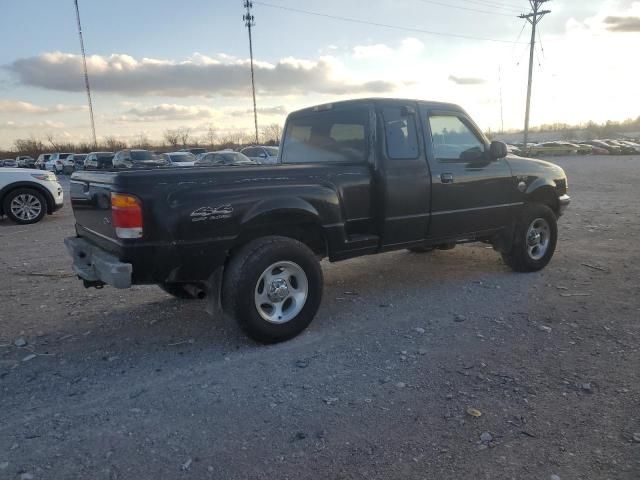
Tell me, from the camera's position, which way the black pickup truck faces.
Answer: facing away from the viewer and to the right of the viewer

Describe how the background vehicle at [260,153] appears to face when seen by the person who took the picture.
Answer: facing the viewer and to the right of the viewer

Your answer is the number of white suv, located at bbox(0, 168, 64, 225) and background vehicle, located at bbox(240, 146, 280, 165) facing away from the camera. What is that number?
0

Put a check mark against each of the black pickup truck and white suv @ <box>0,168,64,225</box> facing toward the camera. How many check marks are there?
0

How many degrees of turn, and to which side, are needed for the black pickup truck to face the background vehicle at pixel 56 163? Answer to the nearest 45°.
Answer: approximately 90° to its left

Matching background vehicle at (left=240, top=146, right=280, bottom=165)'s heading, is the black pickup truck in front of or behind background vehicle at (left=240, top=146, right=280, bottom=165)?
in front

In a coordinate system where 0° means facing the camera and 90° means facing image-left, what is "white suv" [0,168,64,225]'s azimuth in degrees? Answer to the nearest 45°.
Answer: approximately 270°

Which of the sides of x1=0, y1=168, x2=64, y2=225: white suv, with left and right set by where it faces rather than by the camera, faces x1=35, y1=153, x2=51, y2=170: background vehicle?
left

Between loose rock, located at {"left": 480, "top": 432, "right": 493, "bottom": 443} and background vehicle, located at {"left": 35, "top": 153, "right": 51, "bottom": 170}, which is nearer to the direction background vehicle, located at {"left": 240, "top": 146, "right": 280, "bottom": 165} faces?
the loose rock

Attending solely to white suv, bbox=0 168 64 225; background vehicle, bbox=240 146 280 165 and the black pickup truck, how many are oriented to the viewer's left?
0

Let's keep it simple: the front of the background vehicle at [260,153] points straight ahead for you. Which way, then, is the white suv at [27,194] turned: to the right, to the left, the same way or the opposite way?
to the left

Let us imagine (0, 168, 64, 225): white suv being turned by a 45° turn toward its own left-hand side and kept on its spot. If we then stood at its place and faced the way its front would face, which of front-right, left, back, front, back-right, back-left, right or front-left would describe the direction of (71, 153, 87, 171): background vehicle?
front-left

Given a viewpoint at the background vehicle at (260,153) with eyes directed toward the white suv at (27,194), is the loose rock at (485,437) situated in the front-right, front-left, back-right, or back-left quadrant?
front-left

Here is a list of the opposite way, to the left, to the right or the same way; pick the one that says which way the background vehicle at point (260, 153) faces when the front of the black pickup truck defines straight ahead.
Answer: to the right

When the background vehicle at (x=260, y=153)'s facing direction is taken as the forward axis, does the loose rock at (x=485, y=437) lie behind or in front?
in front

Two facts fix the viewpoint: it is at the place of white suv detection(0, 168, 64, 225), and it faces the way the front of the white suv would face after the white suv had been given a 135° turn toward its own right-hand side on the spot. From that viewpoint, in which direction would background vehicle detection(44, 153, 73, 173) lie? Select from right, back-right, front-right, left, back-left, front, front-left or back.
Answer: back-right
